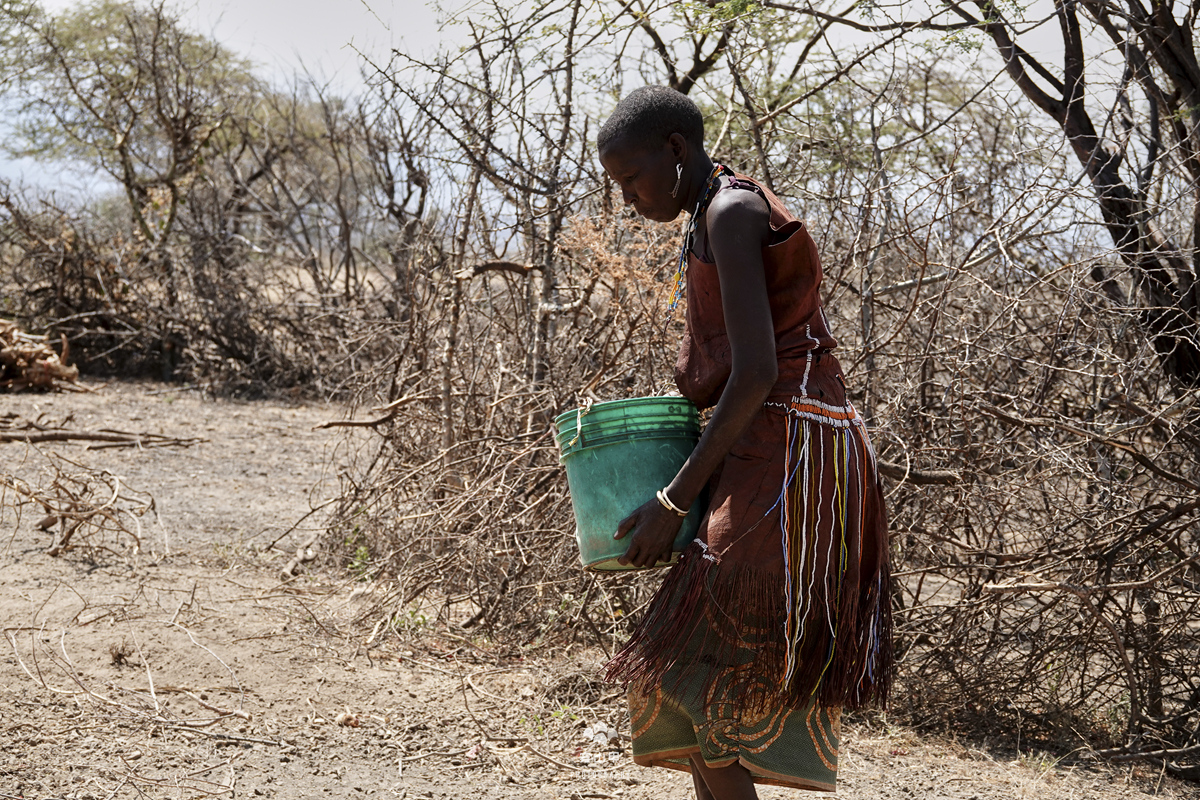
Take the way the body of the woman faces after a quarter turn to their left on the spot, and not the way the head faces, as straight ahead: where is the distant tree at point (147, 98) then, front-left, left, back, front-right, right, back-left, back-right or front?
back-right

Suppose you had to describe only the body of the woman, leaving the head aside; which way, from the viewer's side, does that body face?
to the viewer's left

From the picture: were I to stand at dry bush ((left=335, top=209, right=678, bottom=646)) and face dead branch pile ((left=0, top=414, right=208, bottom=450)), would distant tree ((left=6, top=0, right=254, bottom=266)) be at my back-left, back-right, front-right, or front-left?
front-right

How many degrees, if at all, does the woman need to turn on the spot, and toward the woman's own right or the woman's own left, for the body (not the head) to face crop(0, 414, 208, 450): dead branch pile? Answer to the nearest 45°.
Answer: approximately 45° to the woman's own right

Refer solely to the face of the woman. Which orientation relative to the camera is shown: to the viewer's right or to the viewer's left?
to the viewer's left

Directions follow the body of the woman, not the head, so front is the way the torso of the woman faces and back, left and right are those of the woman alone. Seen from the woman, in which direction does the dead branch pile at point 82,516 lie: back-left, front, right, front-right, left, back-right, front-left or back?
front-right

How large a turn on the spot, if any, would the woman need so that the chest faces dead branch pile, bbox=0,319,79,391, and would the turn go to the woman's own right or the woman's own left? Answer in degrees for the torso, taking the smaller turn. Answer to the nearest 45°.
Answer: approximately 45° to the woman's own right

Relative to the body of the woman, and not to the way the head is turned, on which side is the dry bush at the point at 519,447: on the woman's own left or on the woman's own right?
on the woman's own right
